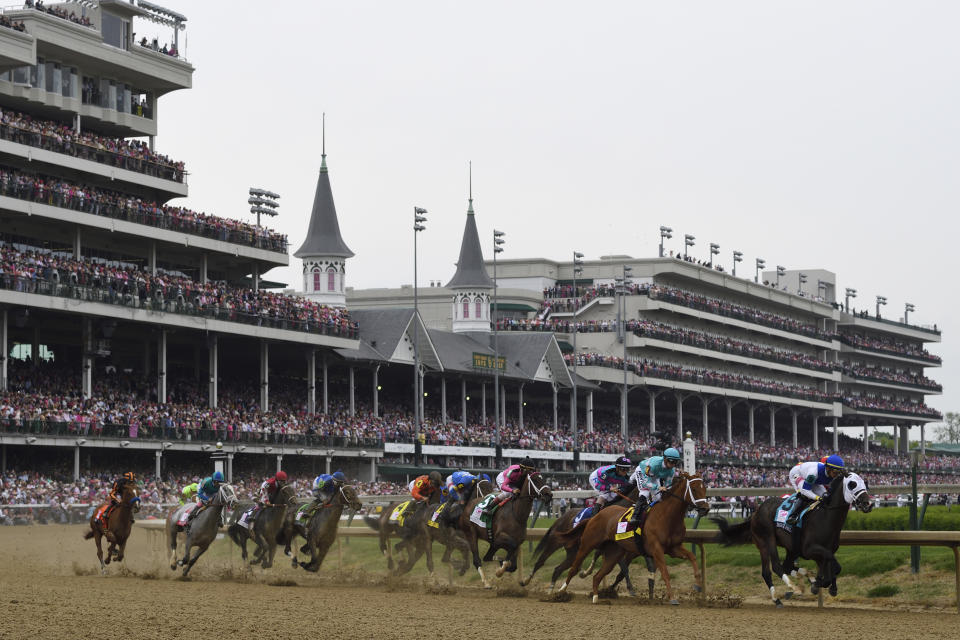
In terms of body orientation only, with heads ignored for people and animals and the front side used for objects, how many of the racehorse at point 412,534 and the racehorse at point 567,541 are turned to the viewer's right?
2

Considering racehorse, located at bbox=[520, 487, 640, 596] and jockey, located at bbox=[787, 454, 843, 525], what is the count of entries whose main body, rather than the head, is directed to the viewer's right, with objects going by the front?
2

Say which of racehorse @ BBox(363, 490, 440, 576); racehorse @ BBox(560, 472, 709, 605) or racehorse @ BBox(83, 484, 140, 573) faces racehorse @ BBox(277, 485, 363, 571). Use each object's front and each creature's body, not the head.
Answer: racehorse @ BBox(83, 484, 140, 573)

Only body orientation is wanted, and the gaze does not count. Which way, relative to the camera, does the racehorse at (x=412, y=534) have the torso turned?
to the viewer's right

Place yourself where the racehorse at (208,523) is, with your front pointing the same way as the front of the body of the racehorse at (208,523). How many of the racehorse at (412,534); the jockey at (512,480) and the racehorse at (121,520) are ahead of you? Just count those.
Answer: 2

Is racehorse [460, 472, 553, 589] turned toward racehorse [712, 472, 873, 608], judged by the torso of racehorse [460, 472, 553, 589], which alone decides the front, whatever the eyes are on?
yes

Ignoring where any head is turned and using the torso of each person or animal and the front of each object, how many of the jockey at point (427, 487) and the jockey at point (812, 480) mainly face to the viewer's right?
2

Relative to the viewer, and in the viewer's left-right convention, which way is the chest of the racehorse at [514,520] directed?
facing the viewer and to the right of the viewer

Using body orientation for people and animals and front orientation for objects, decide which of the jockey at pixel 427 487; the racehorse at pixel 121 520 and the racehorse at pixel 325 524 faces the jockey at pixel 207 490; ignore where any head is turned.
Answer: the racehorse at pixel 121 520

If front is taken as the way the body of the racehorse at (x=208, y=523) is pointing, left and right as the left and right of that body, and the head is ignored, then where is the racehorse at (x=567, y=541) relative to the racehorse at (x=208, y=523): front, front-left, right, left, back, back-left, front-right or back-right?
front

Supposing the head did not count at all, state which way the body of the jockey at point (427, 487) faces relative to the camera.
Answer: to the viewer's right

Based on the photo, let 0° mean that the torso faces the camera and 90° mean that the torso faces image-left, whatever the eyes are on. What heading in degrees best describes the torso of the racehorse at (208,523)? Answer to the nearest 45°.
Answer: approximately 315°

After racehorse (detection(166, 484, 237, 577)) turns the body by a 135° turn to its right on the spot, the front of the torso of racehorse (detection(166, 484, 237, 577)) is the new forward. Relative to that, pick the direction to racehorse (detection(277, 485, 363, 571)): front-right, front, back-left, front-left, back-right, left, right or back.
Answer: back-left

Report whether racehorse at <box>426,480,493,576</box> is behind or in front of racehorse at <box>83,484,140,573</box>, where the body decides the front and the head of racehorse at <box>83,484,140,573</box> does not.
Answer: in front

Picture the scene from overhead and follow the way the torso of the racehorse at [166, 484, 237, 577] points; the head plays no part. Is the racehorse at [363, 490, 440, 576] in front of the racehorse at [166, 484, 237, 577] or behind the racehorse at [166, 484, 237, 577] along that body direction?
in front

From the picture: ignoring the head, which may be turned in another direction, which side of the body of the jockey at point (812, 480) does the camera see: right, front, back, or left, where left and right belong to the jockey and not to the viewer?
right

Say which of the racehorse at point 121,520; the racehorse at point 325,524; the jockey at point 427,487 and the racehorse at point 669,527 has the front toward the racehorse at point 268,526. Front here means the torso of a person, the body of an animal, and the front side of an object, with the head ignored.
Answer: the racehorse at point 121,520
